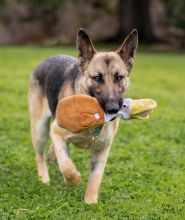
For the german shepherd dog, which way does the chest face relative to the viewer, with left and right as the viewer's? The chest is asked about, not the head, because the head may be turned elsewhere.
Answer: facing the viewer and to the right of the viewer
